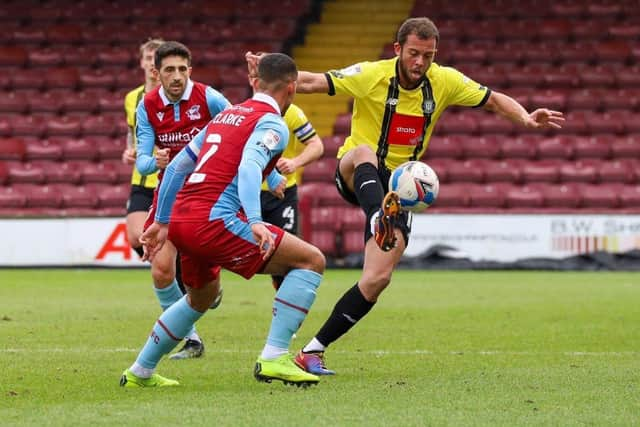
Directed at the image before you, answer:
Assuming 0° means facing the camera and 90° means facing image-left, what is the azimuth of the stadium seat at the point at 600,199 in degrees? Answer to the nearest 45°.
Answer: approximately 0°

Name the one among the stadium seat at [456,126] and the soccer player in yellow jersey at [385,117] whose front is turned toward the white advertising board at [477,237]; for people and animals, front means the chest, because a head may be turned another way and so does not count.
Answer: the stadium seat

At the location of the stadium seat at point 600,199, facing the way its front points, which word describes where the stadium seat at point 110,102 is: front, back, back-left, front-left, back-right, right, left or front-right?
right

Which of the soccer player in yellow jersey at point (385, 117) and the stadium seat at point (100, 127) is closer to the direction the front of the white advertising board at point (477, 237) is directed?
the soccer player in yellow jersey

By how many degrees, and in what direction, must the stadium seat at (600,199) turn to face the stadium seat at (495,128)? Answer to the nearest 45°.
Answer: approximately 135° to its right

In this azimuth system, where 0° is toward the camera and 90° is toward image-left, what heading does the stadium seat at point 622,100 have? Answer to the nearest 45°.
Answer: approximately 0°

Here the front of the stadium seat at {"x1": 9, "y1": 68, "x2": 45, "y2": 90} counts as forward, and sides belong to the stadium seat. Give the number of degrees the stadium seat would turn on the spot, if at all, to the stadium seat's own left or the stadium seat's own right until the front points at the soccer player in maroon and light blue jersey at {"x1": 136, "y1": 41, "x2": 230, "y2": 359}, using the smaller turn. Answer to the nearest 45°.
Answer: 0° — it already faces them

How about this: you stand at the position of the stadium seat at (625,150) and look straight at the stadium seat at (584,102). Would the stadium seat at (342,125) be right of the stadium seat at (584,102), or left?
left

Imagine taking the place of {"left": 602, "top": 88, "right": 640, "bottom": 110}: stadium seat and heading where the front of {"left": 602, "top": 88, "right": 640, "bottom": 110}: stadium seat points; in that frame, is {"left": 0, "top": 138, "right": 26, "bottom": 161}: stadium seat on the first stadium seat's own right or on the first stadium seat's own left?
on the first stadium seat's own right

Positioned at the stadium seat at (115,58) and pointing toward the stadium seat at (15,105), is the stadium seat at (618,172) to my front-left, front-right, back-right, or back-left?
back-left

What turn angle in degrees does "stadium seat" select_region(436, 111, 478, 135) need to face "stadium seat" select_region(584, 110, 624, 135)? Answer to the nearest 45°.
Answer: approximately 90° to its left
